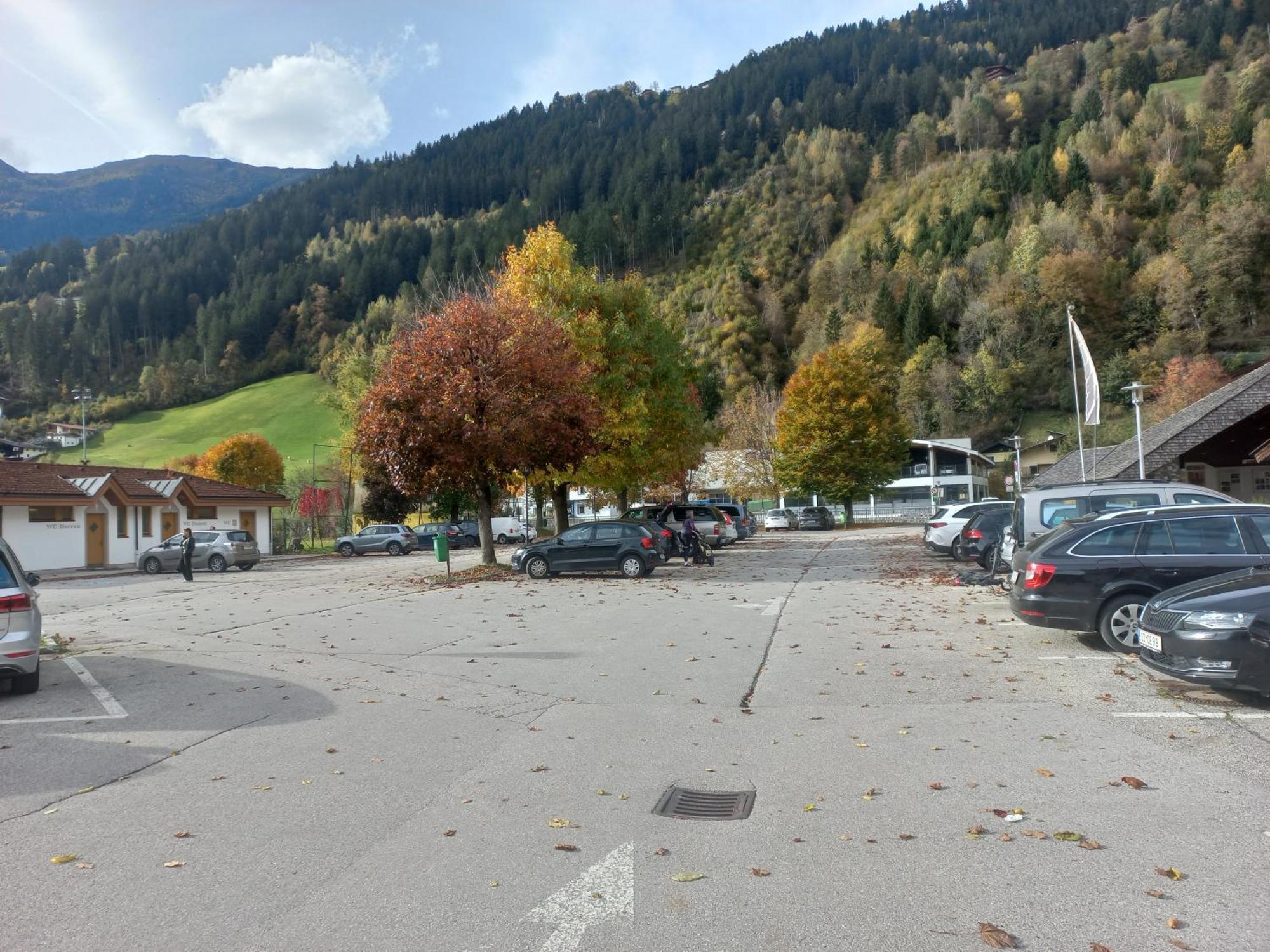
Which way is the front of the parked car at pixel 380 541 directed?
to the viewer's left

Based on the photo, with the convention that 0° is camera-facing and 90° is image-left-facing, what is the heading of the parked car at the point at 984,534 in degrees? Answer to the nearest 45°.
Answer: approximately 225°

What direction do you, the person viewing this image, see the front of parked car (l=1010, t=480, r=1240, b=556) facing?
facing to the right of the viewer

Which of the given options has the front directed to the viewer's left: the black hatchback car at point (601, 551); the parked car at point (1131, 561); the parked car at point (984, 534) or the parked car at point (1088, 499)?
the black hatchback car

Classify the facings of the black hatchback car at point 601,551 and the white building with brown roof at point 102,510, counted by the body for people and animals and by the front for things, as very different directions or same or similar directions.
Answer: very different directions

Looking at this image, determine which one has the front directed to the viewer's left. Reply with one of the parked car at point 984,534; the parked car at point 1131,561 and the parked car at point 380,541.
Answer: the parked car at point 380,541

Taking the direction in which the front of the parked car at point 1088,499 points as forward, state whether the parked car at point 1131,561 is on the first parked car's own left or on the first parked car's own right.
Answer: on the first parked car's own right

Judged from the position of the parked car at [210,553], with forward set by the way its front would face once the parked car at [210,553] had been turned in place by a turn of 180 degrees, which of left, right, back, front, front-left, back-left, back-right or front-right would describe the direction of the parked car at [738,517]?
front-left

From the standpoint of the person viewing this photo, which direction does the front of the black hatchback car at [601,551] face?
facing to the left of the viewer

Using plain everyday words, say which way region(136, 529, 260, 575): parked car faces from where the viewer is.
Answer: facing away from the viewer and to the left of the viewer

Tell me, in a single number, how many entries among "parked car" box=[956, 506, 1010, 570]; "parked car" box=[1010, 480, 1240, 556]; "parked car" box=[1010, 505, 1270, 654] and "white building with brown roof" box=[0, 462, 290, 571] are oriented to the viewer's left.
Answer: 0

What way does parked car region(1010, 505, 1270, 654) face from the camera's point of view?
to the viewer's right
